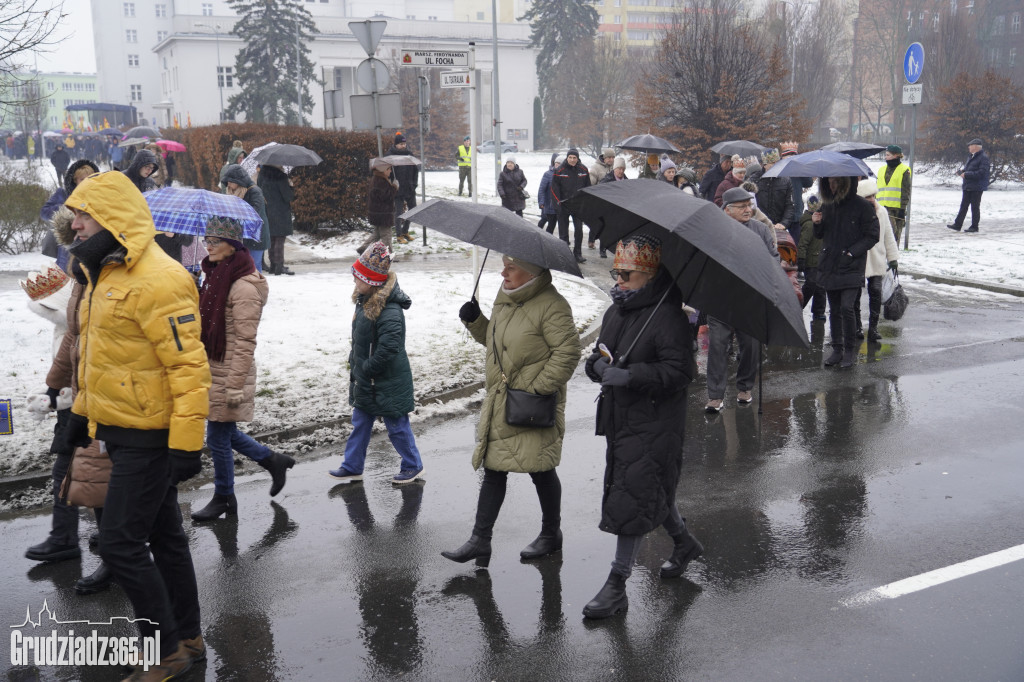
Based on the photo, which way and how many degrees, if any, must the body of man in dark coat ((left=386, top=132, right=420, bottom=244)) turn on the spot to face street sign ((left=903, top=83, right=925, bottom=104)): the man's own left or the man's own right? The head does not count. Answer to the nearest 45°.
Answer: approximately 45° to the man's own left

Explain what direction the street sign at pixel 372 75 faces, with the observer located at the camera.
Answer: facing away from the viewer

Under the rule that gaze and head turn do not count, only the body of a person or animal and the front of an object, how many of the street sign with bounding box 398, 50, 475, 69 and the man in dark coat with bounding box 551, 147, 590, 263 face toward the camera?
2

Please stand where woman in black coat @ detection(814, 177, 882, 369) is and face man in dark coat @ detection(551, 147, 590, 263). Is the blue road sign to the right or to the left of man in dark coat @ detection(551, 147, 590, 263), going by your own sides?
right
